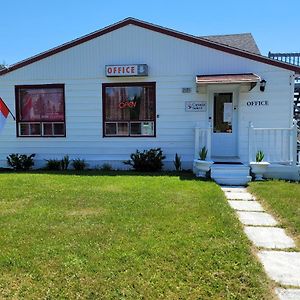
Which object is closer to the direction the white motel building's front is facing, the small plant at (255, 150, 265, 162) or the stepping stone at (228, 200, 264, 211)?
the stepping stone

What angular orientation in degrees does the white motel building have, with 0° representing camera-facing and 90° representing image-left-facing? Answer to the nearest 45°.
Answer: approximately 0°

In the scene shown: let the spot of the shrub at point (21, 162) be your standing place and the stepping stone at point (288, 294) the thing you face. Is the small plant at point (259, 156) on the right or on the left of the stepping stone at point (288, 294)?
left

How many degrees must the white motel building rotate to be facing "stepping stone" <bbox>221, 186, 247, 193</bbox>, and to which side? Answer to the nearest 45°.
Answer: approximately 45° to its left

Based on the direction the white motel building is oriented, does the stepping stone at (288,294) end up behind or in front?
in front

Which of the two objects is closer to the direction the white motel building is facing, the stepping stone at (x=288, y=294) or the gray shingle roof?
the stepping stone

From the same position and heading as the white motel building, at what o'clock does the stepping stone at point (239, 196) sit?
The stepping stone is roughly at 11 o'clock from the white motel building.

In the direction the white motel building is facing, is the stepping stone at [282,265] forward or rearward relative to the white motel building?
forward

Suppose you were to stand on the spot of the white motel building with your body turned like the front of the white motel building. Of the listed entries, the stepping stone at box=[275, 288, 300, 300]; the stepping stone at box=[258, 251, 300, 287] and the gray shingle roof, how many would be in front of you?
2
